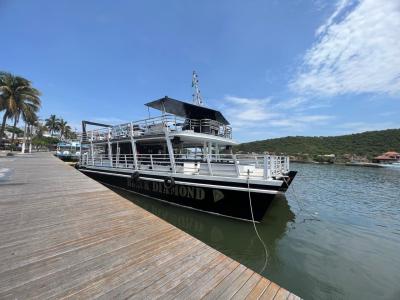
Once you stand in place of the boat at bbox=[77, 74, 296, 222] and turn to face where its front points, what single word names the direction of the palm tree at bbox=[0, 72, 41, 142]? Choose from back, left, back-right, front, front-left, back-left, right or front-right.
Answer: back

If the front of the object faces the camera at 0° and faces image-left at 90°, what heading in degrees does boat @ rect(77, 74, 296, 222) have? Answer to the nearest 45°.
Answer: approximately 315°

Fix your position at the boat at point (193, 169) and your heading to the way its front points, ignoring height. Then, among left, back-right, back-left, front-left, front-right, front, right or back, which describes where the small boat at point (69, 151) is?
back
